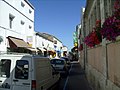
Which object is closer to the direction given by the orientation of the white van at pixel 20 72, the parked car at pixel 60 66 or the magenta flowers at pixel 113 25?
the parked car

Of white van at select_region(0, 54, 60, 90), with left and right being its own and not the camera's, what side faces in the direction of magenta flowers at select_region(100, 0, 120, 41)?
right

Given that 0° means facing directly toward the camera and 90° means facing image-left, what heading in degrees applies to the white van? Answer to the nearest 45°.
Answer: approximately 225°

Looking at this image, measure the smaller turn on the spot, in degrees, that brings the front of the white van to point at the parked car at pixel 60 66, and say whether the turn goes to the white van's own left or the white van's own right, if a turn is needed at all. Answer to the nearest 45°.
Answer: approximately 45° to the white van's own left
